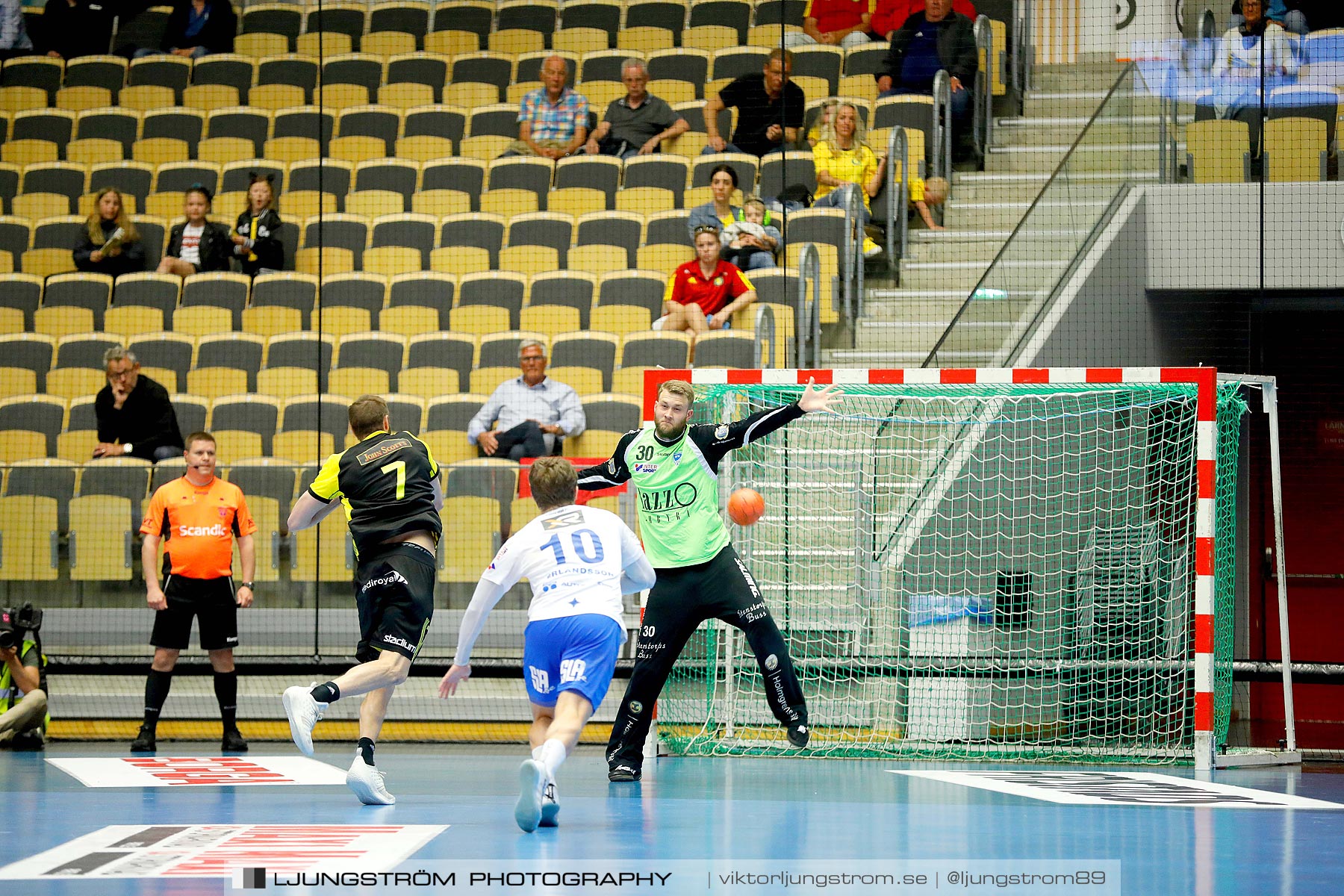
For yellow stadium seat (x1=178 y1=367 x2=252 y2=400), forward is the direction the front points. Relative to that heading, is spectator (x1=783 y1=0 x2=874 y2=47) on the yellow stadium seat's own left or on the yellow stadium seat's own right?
on the yellow stadium seat's own left

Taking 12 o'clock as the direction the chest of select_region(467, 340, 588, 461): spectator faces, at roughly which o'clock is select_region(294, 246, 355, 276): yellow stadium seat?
The yellow stadium seat is roughly at 5 o'clock from the spectator.

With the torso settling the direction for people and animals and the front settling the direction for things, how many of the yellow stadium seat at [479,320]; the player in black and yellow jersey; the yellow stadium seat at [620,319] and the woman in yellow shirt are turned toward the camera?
3

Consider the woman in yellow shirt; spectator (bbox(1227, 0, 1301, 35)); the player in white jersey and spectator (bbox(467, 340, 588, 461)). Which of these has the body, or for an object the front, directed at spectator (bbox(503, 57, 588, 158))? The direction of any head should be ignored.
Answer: the player in white jersey

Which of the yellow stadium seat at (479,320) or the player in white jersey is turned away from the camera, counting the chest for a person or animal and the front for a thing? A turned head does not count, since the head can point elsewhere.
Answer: the player in white jersey

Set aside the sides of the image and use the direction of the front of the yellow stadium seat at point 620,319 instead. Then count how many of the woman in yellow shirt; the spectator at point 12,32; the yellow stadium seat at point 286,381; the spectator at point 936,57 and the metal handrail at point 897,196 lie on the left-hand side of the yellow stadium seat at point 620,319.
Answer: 3

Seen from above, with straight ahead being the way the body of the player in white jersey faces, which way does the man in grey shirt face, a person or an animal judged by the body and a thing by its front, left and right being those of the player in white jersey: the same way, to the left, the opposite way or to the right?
the opposite way

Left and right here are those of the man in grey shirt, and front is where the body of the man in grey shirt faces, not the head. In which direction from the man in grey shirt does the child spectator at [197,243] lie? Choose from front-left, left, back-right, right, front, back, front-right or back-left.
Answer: right

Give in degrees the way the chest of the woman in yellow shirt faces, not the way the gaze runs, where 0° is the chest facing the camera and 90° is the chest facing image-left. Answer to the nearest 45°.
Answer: approximately 0°
